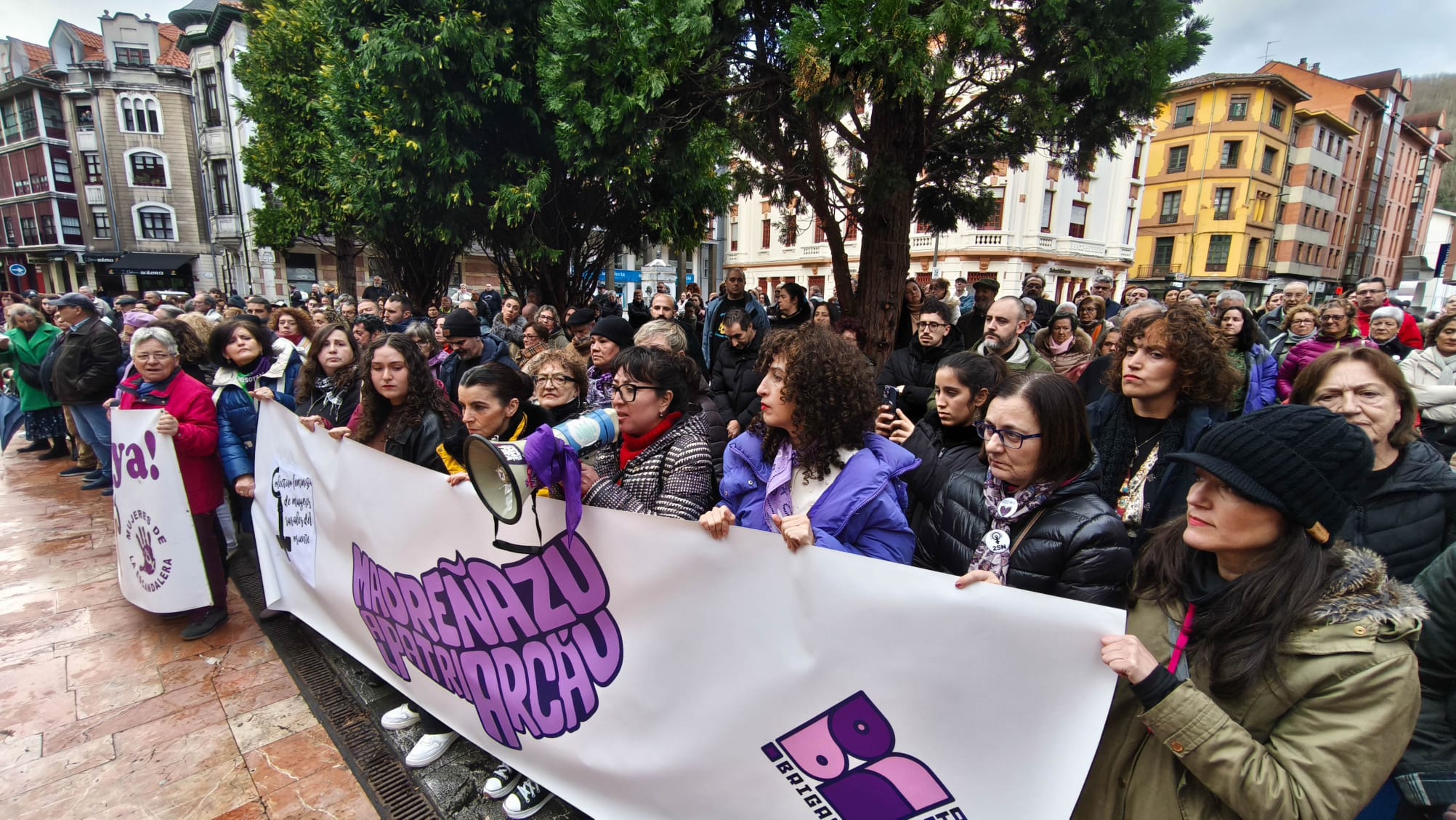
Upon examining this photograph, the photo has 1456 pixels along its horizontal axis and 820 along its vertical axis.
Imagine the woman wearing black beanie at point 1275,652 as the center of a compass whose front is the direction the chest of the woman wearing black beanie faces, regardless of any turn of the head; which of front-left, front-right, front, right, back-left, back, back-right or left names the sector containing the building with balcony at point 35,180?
front-right

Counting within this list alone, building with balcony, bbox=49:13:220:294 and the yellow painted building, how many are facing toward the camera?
2

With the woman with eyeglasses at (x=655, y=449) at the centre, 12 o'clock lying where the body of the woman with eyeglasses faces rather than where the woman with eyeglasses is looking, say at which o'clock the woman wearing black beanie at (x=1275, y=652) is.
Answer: The woman wearing black beanie is roughly at 9 o'clock from the woman with eyeglasses.

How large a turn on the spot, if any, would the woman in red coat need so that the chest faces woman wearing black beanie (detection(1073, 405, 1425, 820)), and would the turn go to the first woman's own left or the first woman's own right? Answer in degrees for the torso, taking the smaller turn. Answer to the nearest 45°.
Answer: approximately 45° to the first woman's own left

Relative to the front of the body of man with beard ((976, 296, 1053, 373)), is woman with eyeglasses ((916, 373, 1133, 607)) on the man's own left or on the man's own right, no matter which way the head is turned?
on the man's own left

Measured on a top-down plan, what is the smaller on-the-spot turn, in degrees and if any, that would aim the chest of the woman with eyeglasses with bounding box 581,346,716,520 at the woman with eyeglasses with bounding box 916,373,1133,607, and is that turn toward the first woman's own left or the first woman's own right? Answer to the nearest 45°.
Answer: approximately 90° to the first woman's own left

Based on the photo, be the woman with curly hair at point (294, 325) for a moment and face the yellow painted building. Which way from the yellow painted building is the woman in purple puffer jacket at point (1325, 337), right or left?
right

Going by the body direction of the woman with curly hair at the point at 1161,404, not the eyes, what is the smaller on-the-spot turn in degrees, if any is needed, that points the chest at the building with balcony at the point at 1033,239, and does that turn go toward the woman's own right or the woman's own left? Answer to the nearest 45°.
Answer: approximately 135° to the woman's own right

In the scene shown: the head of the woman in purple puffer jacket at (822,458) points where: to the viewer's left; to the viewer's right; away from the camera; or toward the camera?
to the viewer's left

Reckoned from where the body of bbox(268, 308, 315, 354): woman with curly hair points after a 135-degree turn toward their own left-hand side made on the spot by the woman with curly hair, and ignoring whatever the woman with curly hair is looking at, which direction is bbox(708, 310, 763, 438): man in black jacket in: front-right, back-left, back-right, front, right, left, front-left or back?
front-right
